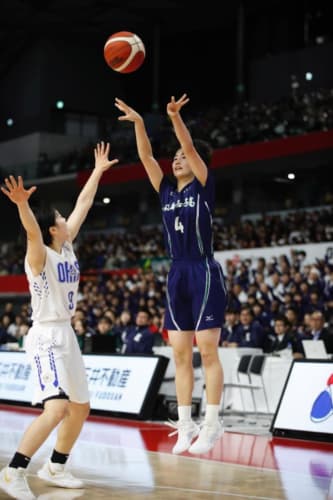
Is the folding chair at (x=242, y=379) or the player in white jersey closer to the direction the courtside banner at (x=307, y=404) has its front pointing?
the player in white jersey

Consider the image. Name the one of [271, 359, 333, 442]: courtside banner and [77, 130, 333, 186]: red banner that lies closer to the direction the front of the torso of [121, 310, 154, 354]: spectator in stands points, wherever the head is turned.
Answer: the courtside banner

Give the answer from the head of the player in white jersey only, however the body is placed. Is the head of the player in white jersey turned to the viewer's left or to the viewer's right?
to the viewer's right

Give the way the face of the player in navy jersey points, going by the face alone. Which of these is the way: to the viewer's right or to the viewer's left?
to the viewer's left

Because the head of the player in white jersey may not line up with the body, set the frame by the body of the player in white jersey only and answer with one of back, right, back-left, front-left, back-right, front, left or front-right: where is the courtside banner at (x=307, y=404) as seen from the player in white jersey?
left

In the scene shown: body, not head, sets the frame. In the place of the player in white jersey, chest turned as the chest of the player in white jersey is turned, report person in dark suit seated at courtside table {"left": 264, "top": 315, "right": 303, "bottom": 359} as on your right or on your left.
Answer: on your left

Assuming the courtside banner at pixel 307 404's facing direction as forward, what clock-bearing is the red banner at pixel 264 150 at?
The red banner is roughly at 6 o'clock from the courtside banner.

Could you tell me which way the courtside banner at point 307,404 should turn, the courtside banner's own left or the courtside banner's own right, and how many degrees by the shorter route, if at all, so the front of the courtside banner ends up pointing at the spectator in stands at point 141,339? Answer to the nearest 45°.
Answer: approximately 135° to the courtside banner's own right

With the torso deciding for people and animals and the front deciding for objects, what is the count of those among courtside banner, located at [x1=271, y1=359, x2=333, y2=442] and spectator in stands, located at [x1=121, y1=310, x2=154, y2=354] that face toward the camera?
2

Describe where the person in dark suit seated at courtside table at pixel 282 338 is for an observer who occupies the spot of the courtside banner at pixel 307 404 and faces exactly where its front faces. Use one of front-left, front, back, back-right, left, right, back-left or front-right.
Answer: back

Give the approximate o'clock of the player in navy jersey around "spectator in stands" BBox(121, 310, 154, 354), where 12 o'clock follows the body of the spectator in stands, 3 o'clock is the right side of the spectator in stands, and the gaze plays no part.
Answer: The player in navy jersey is roughly at 12 o'clock from the spectator in stands.

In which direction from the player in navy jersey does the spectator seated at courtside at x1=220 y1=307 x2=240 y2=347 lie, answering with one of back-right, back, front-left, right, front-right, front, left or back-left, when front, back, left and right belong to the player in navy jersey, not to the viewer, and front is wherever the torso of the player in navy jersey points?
back-right

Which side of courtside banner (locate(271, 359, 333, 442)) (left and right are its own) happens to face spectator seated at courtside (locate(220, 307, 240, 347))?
back

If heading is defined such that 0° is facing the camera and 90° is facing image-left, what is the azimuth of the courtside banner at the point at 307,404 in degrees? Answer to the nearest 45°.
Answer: approximately 0°
